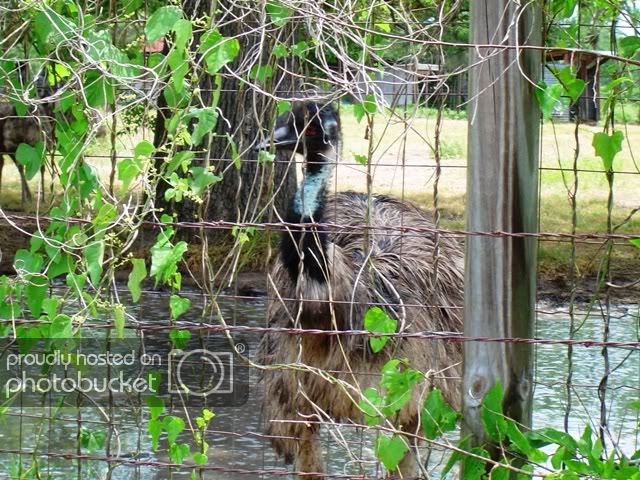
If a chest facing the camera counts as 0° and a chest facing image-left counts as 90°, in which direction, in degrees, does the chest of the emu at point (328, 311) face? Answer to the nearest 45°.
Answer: approximately 45°

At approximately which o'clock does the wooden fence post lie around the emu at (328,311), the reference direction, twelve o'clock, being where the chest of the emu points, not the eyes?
The wooden fence post is roughly at 10 o'clock from the emu.
